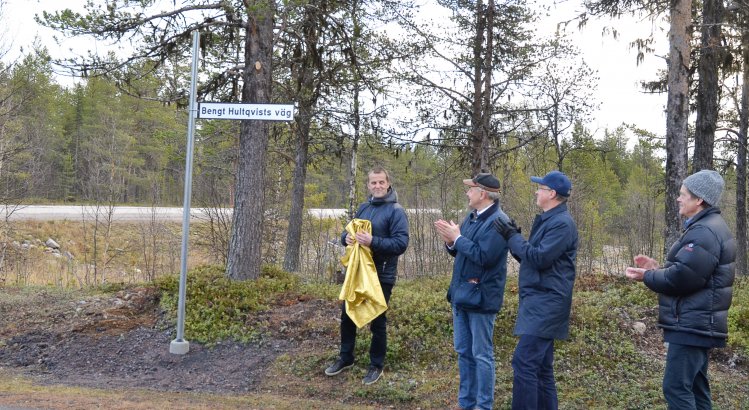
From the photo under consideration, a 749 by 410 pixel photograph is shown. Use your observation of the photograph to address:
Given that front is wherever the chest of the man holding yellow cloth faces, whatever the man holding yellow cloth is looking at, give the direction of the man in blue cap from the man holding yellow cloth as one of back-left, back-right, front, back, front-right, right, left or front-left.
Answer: left

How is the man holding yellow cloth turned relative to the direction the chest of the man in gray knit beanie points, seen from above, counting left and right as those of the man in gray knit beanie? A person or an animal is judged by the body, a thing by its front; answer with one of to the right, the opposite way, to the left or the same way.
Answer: to the left

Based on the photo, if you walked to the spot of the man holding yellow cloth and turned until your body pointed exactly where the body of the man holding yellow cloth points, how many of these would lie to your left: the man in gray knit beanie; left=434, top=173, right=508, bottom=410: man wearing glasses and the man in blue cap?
3

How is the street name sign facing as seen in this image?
toward the camera

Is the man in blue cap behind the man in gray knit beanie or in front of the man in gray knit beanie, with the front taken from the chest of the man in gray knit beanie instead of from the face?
in front

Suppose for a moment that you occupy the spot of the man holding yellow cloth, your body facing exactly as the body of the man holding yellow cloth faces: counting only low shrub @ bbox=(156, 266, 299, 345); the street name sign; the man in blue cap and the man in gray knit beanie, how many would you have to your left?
2

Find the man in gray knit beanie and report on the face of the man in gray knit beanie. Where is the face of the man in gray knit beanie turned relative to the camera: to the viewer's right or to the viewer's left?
to the viewer's left

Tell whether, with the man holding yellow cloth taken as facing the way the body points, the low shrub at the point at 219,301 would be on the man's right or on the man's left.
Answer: on the man's right

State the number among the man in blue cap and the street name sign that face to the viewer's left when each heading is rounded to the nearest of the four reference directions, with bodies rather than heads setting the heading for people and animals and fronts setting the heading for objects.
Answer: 1

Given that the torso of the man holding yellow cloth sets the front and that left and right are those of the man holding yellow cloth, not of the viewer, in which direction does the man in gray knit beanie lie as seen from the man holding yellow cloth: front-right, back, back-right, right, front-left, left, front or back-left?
left

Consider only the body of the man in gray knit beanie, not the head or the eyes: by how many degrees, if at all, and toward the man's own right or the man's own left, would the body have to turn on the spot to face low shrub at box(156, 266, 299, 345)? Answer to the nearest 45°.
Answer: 0° — they already face it

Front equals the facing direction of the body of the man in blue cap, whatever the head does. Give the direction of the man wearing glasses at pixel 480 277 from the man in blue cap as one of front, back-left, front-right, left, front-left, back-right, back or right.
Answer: front-right

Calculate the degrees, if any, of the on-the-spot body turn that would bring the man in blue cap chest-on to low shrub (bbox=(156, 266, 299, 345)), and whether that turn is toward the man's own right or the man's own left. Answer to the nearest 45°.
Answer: approximately 45° to the man's own right

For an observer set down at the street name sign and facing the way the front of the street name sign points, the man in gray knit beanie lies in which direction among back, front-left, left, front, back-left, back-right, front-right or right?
front-left

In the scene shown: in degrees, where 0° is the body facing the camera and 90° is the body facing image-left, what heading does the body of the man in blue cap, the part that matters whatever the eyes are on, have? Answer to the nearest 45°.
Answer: approximately 90°

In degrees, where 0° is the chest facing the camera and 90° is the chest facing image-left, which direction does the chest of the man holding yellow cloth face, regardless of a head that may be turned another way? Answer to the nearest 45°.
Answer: approximately 45°

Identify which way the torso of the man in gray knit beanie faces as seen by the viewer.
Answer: to the viewer's left

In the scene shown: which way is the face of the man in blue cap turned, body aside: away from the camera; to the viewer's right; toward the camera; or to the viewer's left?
to the viewer's left
